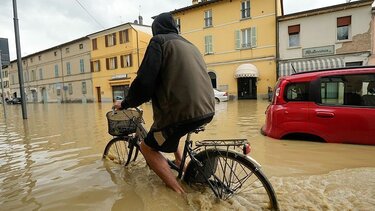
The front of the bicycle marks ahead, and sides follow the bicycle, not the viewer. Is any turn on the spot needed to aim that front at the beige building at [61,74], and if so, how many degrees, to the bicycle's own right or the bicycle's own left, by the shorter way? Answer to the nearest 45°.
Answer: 0° — it already faces it

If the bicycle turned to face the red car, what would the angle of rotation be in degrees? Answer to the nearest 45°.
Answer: approximately 90° to its right

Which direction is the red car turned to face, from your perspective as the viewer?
facing to the right of the viewer

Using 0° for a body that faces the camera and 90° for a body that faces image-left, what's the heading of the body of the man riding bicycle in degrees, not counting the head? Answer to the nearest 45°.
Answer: approximately 135°

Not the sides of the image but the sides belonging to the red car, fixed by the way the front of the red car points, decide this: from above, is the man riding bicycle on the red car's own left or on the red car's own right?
on the red car's own right

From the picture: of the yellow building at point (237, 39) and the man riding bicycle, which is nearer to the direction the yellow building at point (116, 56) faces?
the man riding bicycle

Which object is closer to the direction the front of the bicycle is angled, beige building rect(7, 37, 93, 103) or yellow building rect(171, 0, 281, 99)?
the beige building

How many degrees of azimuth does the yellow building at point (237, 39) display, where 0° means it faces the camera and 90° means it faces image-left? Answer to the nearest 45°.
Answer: approximately 45°
